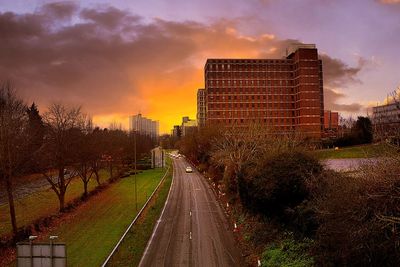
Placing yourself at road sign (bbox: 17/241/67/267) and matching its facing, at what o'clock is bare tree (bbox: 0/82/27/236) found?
The bare tree is roughly at 12 o'clock from the road sign.

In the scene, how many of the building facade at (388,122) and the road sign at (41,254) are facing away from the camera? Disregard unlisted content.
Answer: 1

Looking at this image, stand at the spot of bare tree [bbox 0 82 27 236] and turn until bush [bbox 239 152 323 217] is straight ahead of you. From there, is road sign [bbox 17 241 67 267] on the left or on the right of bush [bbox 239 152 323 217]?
right

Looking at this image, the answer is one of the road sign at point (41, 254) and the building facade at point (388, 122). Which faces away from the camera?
the road sign

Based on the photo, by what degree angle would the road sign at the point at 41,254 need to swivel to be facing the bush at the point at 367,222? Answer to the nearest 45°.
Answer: approximately 90° to its right

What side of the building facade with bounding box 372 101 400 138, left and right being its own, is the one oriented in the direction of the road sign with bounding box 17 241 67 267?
front

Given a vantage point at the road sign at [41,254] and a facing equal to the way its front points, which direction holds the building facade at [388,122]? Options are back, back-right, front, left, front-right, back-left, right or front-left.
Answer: right

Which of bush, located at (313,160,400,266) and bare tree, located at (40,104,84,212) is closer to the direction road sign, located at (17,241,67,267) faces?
the bare tree

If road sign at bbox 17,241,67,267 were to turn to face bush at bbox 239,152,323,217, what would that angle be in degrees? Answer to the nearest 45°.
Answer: approximately 45° to its right

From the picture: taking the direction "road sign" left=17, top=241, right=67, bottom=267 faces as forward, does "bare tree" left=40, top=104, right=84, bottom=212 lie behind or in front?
in front

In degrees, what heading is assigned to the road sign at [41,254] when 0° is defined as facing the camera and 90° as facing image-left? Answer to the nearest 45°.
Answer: approximately 180°

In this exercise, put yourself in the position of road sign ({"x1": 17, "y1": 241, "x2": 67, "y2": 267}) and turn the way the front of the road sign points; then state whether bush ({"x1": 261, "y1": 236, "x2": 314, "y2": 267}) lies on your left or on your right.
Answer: on your right
